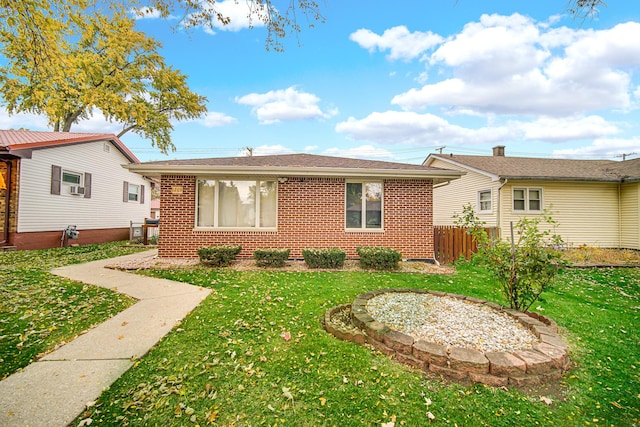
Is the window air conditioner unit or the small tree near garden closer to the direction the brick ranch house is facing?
the small tree near garden

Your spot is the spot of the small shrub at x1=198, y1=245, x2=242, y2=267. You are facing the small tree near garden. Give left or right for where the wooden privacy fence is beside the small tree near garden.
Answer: left

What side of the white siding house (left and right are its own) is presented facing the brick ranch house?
left

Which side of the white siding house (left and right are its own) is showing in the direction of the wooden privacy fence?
left

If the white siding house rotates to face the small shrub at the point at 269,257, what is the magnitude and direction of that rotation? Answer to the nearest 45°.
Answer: approximately 90° to its left

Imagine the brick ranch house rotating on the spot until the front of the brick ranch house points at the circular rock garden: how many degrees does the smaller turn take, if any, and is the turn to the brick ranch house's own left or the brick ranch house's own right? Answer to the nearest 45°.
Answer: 0° — it already faces it

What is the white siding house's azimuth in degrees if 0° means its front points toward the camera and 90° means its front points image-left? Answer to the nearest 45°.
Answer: approximately 45°

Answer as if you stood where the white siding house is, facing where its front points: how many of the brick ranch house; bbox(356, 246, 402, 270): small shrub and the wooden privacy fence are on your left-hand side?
3

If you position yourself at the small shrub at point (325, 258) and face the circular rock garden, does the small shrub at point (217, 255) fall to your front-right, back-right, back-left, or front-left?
back-right

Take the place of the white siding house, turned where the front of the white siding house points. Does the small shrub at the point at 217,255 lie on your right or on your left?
on your left
